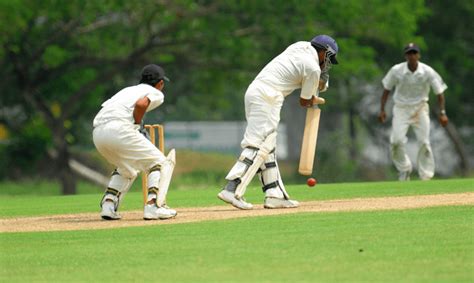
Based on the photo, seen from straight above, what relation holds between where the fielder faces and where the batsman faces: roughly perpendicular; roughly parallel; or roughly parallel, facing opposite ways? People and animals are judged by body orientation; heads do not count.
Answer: roughly perpendicular

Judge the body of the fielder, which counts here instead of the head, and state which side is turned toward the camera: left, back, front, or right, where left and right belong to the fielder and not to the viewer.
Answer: front

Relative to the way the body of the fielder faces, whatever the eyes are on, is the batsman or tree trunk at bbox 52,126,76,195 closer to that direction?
the batsman

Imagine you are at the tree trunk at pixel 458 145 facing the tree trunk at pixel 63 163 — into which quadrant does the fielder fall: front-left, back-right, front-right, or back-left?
front-left

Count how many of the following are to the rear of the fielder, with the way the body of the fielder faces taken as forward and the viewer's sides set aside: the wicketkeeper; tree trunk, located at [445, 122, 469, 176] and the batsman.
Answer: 1

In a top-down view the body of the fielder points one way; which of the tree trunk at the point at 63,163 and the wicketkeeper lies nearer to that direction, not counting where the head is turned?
the wicketkeeper

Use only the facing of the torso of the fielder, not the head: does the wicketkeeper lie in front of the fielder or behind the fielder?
in front

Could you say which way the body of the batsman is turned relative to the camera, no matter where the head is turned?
to the viewer's right

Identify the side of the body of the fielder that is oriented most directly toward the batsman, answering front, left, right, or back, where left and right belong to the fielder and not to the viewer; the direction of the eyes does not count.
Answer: front
